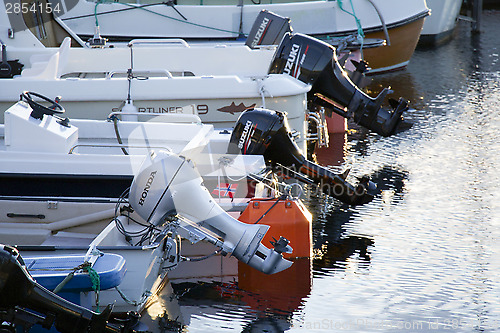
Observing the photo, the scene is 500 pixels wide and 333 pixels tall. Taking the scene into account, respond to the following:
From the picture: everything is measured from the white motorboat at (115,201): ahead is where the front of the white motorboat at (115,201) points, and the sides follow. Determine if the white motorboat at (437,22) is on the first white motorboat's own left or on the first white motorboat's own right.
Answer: on the first white motorboat's own right

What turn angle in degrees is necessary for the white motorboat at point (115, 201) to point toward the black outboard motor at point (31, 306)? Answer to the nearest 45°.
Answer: approximately 90° to its left

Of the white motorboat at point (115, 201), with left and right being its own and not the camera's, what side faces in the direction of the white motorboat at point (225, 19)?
right

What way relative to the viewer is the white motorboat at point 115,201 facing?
to the viewer's left

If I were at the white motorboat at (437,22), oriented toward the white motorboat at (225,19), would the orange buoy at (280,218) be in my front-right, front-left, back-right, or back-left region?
front-left

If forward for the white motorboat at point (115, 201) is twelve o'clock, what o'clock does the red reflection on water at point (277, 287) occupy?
The red reflection on water is roughly at 7 o'clock from the white motorboat.
